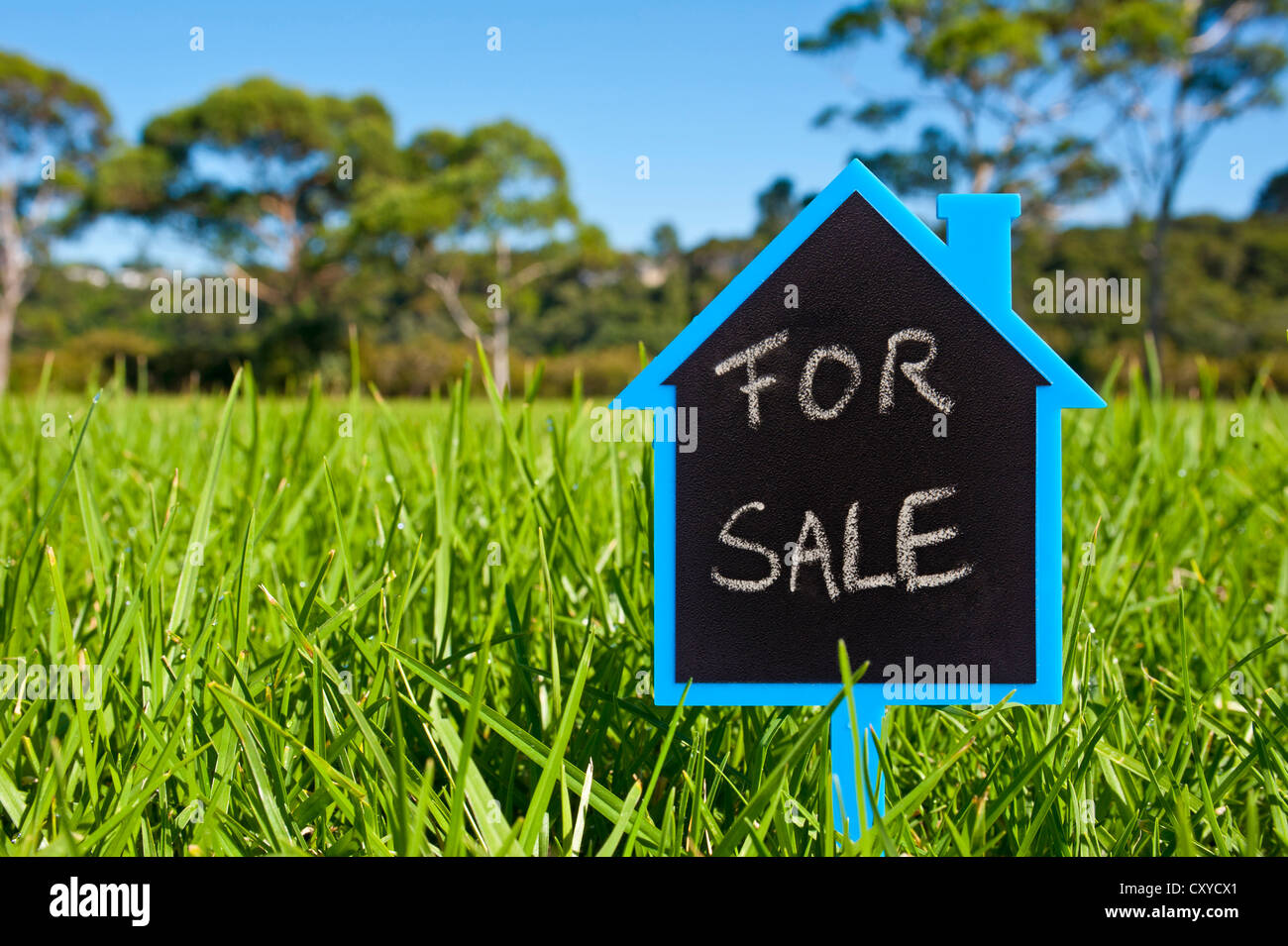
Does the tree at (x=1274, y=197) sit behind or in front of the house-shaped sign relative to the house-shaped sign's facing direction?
behind

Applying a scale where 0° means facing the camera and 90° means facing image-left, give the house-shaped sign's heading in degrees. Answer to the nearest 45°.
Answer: approximately 0°

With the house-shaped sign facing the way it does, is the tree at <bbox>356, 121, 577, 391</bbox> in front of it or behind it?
behind

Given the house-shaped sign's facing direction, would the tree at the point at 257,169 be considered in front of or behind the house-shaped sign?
behind
